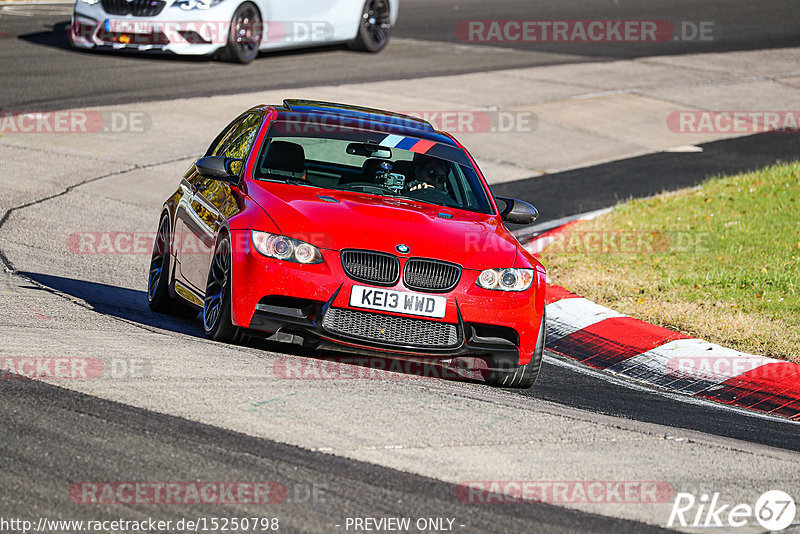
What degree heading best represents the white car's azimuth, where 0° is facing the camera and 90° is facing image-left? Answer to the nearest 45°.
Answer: approximately 45°

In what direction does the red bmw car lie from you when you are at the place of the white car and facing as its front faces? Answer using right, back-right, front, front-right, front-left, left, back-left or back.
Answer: front-left
